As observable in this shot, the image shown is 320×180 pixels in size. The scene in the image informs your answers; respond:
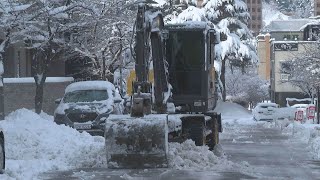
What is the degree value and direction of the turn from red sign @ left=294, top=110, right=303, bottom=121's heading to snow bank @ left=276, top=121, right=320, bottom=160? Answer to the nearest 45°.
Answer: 0° — it already faces it

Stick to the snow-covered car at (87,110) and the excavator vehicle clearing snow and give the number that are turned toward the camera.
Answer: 2

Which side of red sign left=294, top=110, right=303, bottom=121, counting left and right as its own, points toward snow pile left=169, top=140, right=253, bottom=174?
front

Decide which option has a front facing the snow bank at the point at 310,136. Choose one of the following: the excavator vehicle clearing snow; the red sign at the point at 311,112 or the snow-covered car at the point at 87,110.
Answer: the red sign

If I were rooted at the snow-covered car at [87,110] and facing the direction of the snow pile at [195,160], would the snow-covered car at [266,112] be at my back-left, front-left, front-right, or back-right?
back-left

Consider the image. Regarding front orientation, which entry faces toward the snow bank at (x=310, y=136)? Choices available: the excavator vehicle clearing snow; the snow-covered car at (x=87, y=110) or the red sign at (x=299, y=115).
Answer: the red sign

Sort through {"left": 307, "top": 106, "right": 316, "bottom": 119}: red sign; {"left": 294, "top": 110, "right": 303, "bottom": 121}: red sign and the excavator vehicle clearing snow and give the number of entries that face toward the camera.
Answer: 3

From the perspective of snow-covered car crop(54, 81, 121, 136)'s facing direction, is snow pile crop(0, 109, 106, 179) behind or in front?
in front

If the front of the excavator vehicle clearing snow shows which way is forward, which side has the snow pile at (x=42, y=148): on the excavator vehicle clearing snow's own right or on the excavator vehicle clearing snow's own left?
on the excavator vehicle clearing snow's own right

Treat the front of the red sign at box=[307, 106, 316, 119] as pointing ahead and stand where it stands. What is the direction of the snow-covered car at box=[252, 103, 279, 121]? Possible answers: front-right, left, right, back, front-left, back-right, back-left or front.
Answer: back-right
